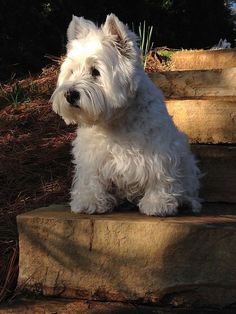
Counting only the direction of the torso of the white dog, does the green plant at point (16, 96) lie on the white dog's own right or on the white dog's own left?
on the white dog's own right

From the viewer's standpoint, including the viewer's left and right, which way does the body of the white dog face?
facing the viewer and to the left of the viewer

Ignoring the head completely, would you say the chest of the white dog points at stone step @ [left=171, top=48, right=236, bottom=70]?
no

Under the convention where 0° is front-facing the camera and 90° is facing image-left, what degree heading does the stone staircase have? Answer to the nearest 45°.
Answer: approximately 0°
